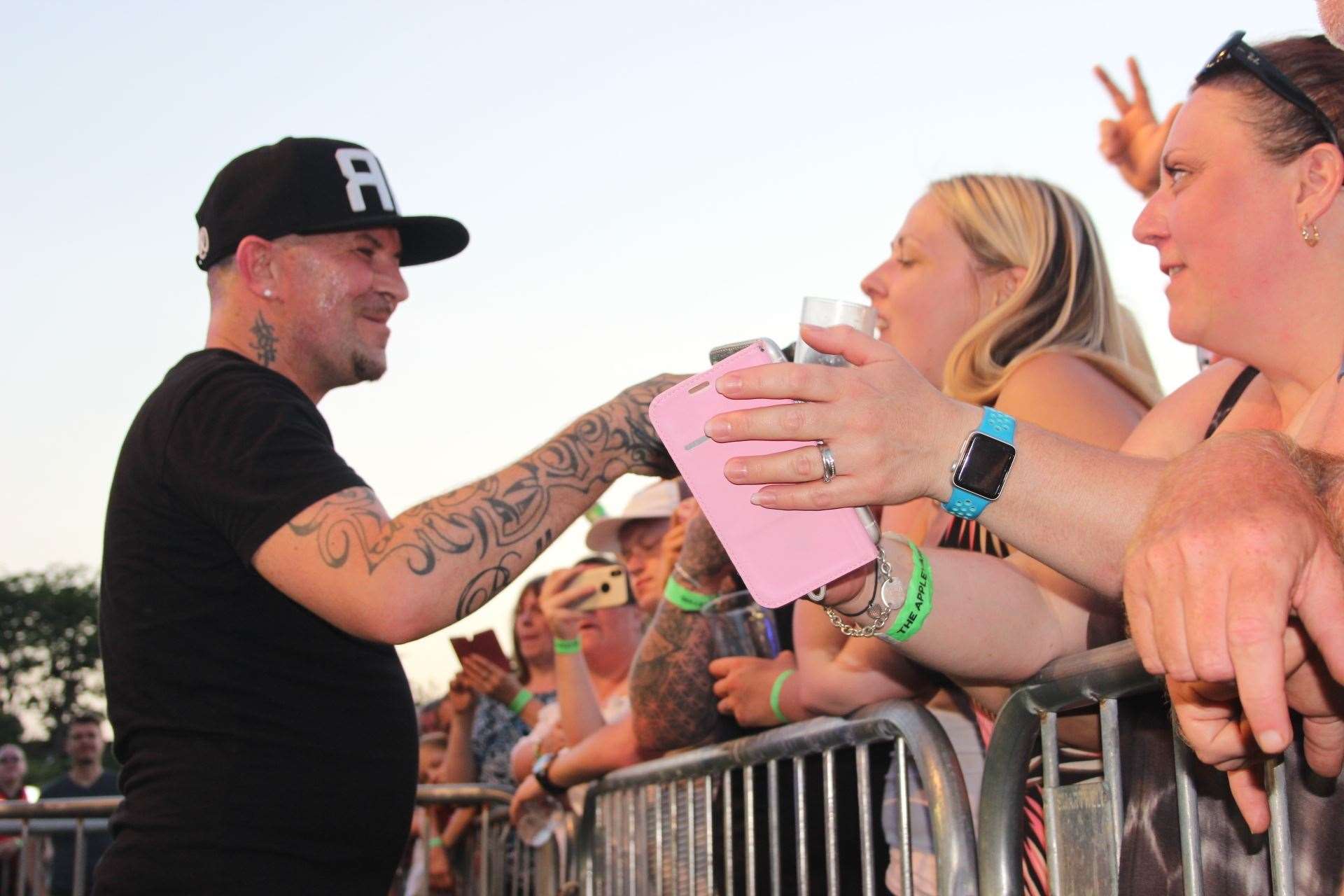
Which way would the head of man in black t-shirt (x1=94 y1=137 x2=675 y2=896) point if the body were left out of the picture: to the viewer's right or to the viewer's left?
to the viewer's right

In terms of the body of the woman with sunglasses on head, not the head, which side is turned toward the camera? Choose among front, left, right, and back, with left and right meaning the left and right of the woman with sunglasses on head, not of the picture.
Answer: left

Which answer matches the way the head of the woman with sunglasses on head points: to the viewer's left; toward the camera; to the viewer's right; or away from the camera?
to the viewer's left

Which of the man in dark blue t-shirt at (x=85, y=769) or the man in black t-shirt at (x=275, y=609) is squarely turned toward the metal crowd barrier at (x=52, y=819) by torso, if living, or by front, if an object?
the man in dark blue t-shirt at (x=85, y=769)

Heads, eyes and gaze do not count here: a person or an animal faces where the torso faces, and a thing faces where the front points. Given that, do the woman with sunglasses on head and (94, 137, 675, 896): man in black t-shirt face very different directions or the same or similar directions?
very different directions

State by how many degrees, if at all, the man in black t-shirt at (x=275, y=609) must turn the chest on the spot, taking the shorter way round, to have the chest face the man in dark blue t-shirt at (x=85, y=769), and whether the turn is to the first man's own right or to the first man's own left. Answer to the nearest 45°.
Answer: approximately 90° to the first man's own left

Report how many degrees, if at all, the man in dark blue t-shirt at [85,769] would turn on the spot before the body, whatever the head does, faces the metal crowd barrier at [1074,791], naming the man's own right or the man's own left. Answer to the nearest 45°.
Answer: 0° — they already face it

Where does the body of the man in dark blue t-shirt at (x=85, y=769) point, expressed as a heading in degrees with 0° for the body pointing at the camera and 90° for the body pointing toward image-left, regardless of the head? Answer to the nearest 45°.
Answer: approximately 0°

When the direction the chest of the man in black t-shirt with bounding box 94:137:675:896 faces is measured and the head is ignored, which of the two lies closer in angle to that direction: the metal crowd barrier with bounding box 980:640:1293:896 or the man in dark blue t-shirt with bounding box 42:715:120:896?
the metal crowd barrier

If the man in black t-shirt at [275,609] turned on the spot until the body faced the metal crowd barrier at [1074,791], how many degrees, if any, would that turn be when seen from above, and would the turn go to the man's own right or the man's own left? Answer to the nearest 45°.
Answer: approximately 45° to the man's own right

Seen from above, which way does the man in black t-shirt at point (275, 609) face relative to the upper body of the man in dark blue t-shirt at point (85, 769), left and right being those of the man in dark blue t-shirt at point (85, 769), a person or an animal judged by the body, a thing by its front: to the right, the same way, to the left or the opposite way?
to the left

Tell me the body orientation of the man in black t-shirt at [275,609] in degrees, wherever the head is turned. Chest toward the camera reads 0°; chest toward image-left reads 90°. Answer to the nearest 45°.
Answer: approximately 270°

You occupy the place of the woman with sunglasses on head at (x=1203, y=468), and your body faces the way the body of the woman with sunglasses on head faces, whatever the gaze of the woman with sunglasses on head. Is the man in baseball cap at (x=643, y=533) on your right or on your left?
on your right

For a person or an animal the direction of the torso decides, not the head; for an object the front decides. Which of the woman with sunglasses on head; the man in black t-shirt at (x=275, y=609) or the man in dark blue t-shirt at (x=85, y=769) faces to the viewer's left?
the woman with sunglasses on head
